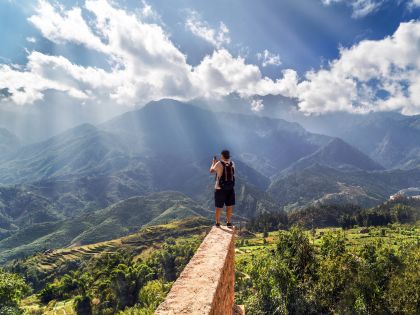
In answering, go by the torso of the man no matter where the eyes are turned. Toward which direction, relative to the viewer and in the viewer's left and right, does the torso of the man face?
facing away from the viewer and to the left of the viewer
